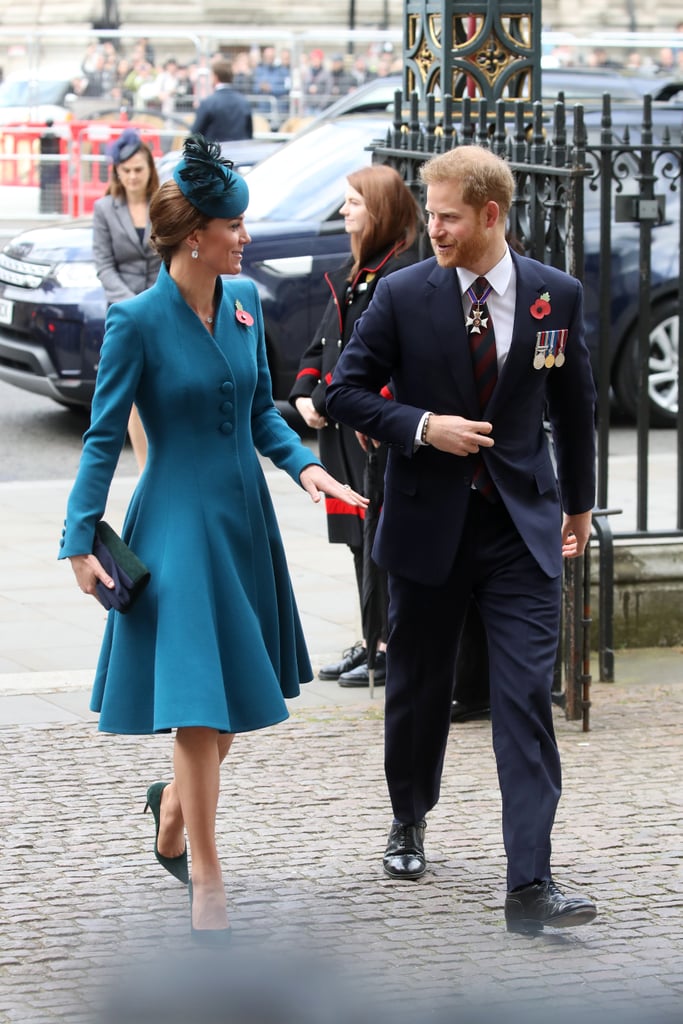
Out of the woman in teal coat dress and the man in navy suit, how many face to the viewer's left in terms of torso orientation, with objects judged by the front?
0

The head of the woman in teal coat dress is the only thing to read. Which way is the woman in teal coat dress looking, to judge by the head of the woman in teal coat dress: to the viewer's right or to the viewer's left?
to the viewer's right

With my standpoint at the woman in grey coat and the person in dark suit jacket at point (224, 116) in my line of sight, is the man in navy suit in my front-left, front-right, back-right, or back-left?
back-right

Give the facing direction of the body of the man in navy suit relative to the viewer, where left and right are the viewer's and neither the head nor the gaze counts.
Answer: facing the viewer

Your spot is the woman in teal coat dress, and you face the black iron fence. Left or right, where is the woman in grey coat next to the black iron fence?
left

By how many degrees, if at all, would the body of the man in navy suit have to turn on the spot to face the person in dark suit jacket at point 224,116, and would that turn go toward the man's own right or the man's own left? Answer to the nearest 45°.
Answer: approximately 180°

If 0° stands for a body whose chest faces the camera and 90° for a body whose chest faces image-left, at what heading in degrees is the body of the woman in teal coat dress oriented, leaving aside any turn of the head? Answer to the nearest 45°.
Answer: approximately 315°

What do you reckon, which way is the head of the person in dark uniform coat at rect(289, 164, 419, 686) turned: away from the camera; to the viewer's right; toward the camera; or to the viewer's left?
to the viewer's left

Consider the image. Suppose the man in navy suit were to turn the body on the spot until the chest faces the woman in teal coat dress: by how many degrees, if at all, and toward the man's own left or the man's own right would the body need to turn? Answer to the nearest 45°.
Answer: approximately 45° to the man's own right

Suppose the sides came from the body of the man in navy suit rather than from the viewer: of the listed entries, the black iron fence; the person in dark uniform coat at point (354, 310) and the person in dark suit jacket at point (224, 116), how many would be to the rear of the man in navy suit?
3

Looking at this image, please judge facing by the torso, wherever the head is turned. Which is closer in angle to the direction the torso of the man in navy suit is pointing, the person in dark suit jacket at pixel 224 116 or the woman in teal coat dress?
the woman in teal coat dress

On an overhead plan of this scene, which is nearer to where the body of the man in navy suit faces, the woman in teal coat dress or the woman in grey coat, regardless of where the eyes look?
the woman in teal coat dress
